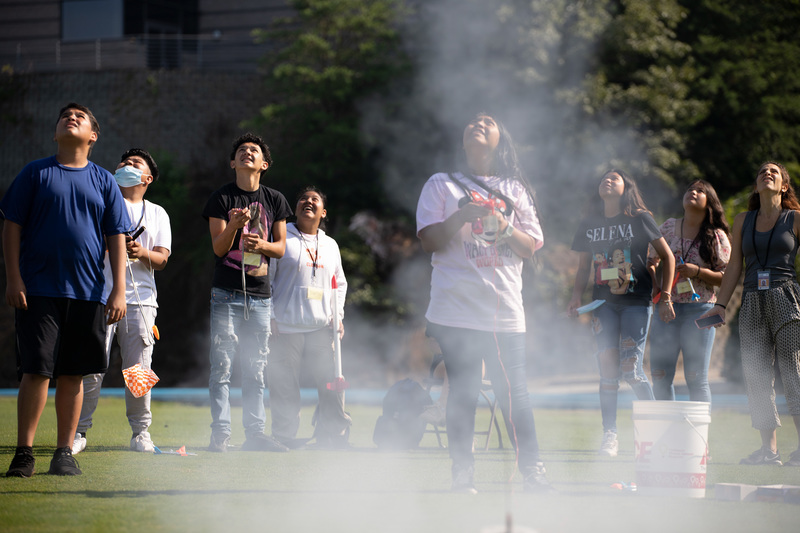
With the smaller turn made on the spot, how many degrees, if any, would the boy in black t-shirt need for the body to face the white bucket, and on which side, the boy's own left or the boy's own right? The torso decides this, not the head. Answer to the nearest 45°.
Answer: approximately 45° to the boy's own left

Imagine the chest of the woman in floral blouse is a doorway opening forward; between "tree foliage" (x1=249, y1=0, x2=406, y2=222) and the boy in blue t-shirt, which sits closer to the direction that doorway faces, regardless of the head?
the boy in blue t-shirt

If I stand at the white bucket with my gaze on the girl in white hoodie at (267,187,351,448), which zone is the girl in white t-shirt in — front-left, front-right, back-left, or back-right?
front-left

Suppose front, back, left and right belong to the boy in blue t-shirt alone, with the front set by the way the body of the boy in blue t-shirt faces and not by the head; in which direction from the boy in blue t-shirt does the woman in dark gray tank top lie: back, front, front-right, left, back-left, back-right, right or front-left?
left

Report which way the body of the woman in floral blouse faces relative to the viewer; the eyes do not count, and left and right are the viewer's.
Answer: facing the viewer and to the left of the viewer

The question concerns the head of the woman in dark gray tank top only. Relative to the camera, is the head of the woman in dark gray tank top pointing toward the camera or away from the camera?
toward the camera

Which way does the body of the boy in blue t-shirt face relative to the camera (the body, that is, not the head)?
toward the camera

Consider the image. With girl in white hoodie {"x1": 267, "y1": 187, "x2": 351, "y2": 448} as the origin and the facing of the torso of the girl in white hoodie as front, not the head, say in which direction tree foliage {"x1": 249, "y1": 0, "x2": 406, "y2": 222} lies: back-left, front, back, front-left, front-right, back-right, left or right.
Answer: back

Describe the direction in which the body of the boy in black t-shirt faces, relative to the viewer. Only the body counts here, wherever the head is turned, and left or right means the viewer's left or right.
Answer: facing the viewer

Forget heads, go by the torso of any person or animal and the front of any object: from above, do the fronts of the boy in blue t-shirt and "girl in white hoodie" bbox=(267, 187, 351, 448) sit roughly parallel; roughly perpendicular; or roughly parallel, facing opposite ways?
roughly parallel

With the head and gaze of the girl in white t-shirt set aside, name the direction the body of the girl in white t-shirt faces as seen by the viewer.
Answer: toward the camera

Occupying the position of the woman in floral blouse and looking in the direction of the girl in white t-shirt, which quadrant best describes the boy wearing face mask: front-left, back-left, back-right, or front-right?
front-right

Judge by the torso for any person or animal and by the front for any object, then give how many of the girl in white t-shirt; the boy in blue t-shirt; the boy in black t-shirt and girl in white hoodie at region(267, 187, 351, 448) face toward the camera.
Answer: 4

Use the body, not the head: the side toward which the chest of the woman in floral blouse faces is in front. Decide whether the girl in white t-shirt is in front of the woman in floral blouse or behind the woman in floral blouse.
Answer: in front
